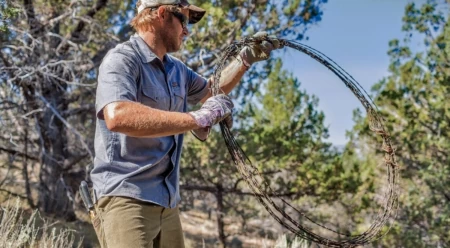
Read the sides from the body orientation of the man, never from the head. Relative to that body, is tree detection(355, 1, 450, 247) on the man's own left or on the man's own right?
on the man's own left

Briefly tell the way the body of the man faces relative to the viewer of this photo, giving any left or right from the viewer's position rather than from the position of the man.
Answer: facing the viewer and to the right of the viewer

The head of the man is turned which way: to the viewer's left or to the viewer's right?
to the viewer's right

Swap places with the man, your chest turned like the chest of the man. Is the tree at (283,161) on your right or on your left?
on your left
